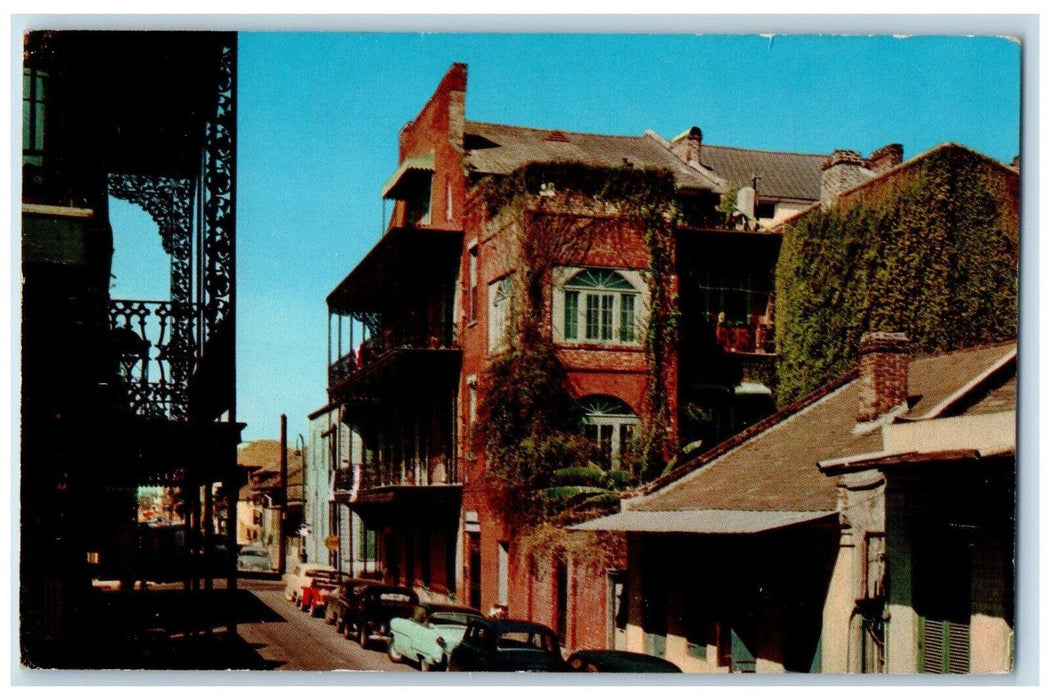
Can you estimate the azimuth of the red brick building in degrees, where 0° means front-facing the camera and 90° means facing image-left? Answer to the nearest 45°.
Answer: approximately 45°

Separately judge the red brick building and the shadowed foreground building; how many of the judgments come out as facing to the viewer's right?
1

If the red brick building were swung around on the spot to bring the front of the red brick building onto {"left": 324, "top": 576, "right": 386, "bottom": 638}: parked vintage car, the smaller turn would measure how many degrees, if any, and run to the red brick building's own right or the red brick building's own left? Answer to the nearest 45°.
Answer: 0° — it already faces it

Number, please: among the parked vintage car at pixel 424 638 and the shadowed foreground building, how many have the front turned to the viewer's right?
1

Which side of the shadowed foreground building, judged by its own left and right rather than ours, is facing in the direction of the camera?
right
